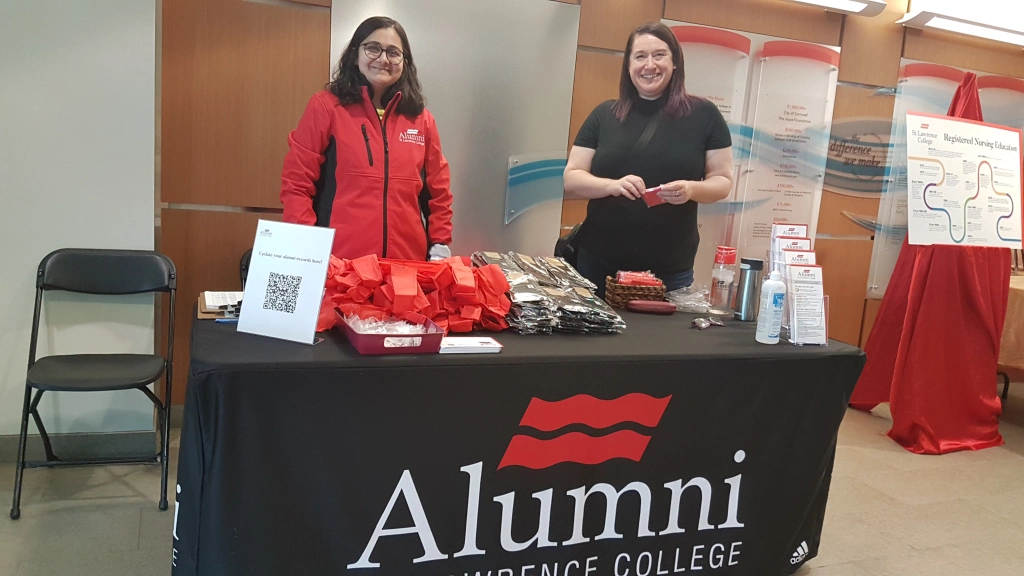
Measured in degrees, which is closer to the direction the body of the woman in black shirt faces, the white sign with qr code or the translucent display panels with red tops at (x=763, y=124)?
the white sign with qr code

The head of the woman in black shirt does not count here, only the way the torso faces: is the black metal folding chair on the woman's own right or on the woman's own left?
on the woman's own right

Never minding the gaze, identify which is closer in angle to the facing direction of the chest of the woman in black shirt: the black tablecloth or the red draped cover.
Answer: the black tablecloth

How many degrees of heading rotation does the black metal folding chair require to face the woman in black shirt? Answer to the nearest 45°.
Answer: approximately 45° to its left

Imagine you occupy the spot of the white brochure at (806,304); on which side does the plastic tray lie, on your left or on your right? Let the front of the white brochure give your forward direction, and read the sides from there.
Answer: on your right

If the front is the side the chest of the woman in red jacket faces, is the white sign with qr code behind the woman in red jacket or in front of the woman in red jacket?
in front

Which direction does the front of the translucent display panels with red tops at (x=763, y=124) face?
toward the camera

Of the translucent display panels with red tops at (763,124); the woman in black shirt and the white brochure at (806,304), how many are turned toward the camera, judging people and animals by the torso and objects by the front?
3

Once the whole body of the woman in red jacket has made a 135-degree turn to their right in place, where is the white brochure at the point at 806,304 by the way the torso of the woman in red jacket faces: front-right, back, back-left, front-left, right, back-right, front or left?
back

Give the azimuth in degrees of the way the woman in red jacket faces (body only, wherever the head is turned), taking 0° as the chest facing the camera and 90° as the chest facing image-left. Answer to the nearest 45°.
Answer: approximately 0°

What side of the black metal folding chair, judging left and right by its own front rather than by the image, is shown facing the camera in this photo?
front
